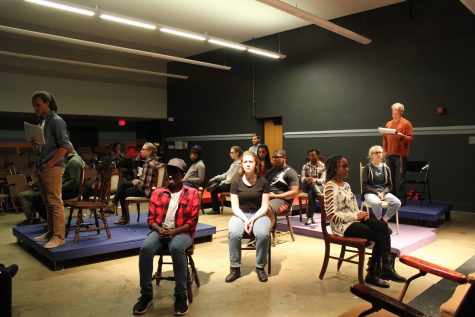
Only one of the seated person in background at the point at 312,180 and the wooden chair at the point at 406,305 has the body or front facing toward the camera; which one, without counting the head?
the seated person in background

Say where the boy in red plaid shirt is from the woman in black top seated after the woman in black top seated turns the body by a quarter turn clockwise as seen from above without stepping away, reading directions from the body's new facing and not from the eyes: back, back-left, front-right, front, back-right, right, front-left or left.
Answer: front-left

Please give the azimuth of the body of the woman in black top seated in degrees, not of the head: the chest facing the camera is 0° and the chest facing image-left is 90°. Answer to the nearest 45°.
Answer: approximately 0°

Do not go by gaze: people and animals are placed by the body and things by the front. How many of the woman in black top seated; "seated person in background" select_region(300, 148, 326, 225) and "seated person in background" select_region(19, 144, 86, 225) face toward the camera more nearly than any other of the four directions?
2

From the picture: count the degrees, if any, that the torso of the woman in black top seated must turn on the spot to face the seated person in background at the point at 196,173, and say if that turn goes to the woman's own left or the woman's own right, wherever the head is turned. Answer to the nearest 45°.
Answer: approximately 180°

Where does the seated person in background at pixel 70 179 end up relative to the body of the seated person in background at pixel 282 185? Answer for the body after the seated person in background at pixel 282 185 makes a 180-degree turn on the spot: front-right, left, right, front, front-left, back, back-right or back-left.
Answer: back-left
